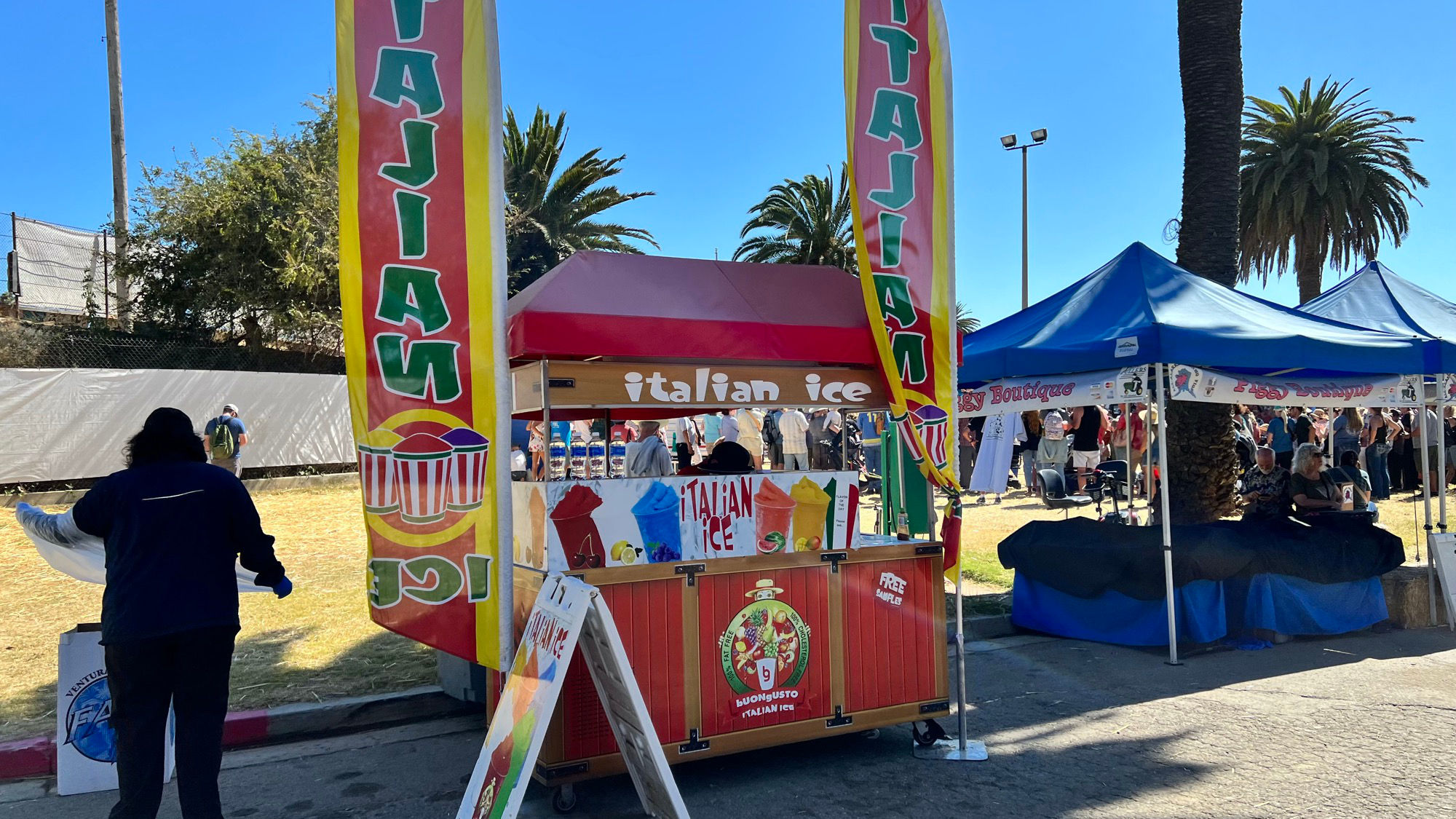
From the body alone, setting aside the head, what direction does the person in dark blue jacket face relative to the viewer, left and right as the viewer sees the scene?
facing away from the viewer

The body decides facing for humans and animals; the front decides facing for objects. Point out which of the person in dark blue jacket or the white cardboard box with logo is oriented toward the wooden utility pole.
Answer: the person in dark blue jacket

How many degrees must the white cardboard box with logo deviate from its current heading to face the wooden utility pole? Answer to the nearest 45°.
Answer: approximately 180°

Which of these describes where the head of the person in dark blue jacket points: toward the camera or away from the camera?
away from the camera

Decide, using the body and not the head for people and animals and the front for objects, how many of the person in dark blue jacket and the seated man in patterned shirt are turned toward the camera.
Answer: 1

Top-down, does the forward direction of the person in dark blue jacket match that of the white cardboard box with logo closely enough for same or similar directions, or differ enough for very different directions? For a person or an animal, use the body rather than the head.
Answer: very different directions

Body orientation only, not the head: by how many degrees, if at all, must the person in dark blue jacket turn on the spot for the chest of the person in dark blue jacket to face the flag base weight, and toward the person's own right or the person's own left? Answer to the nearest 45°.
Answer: approximately 90° to the person's own right

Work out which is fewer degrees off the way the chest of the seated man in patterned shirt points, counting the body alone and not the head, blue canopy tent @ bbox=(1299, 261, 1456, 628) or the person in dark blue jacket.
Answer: the person in dark blue jacket

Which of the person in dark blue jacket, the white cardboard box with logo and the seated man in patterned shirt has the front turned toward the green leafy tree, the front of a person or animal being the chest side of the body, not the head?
the person in dark blue jacket

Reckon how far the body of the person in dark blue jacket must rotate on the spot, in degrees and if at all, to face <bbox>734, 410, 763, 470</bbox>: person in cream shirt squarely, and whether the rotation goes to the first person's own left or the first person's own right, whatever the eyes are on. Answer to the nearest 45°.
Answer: approximately 45° to the first person's own right

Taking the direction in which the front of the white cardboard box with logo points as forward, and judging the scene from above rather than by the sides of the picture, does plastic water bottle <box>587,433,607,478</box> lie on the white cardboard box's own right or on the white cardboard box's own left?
on the white cardboard box's own left

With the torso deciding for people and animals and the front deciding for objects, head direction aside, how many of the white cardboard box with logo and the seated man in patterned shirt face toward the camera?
2

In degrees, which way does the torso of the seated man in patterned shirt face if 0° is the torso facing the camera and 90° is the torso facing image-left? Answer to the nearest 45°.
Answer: approximately 0°

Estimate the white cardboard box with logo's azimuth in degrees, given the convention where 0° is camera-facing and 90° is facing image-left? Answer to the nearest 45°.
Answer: approximately 0°

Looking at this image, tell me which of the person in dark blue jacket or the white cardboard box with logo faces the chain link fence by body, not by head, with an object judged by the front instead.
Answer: the person in dark blue jacket

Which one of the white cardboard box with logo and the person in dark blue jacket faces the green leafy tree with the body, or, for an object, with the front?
the person in dark blue jacket
